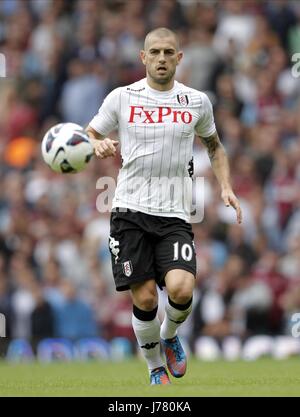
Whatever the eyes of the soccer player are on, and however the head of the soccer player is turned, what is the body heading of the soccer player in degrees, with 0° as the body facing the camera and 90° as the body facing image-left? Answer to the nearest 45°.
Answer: approximately 0°

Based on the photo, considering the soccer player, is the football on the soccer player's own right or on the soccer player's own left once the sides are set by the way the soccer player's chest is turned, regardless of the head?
on the soccer player's own right
